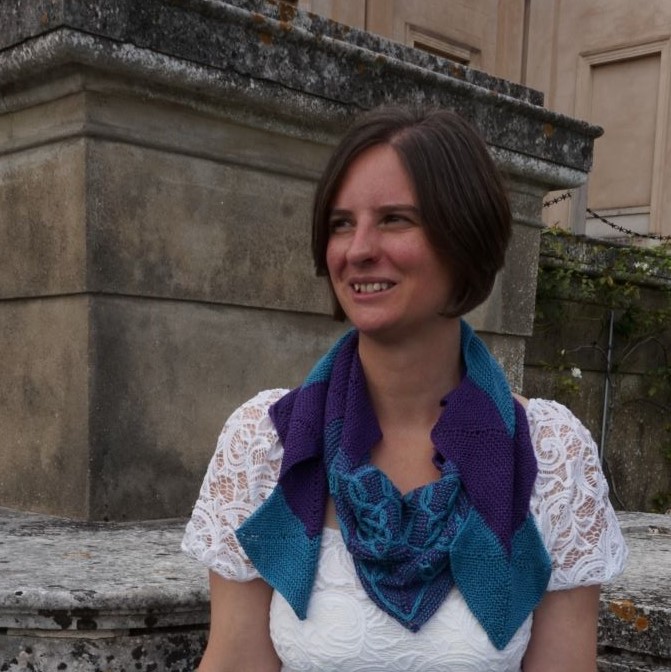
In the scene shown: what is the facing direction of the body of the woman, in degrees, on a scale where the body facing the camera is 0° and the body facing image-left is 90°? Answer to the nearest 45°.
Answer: approximately 0°

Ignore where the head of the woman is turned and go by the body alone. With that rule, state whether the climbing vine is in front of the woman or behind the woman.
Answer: behind

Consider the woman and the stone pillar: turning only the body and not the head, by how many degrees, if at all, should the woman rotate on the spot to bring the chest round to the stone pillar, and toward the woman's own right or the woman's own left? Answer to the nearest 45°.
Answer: approximately 135° to the woman's own right
